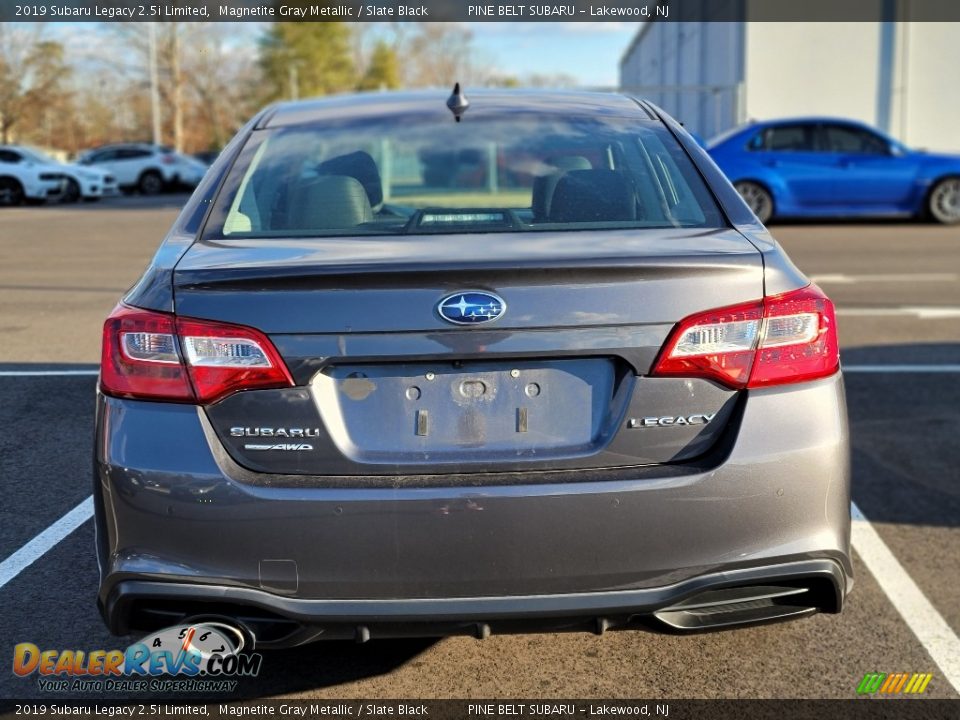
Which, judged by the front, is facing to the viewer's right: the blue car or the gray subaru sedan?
the blue car

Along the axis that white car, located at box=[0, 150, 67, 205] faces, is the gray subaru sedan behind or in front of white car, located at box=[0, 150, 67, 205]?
in front

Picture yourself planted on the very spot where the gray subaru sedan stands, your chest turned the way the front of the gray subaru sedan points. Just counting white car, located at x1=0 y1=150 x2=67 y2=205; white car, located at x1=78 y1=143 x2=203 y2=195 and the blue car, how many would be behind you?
0

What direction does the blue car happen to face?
to the viewer's right

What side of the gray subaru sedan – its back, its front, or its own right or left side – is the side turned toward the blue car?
front

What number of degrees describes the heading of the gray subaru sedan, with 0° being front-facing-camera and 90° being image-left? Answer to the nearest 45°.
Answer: approximately 180°

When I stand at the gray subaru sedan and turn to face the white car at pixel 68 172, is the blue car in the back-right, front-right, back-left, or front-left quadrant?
front-right
